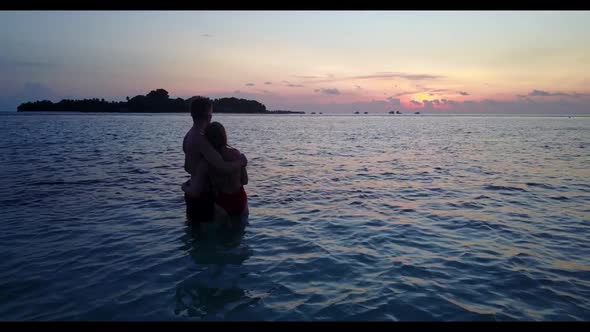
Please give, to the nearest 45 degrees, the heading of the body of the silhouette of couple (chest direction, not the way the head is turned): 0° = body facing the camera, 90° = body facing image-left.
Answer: approximately 225°
